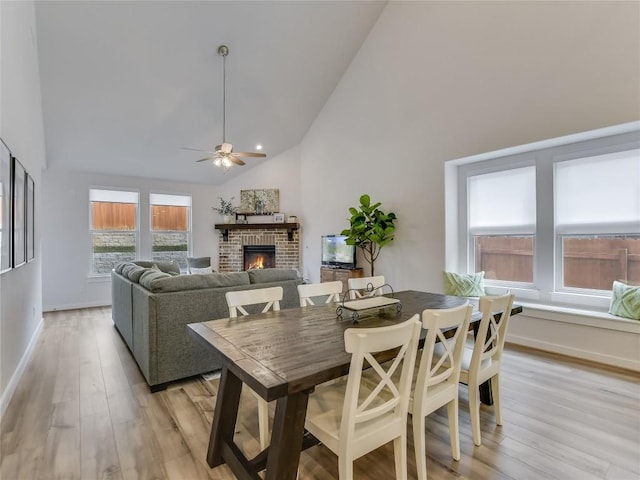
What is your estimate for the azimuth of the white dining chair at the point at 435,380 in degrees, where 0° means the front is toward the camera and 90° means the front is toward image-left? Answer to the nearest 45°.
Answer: approximately 135°

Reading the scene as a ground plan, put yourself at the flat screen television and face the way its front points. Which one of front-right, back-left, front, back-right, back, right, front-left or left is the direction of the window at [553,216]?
left

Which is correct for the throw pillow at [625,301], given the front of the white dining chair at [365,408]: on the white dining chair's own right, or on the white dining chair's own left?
on the white dining chair's own right

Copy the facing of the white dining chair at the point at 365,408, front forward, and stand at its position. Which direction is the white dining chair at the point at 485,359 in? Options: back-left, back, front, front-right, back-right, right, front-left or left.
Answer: right

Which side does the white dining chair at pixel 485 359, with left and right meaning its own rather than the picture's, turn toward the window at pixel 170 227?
front

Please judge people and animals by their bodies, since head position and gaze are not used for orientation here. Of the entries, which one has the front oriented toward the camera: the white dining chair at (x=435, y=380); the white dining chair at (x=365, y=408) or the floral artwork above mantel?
the floral artwork above mantel

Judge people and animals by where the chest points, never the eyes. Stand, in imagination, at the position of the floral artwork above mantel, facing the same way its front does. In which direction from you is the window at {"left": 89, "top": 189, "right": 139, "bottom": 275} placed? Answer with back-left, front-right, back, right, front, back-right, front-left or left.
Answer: right

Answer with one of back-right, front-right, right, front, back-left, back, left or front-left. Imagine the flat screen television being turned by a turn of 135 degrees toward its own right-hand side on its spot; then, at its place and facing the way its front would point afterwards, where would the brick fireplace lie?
front-left

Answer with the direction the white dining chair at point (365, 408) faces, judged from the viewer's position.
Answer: facing away from the viewer and to the left of the viewer

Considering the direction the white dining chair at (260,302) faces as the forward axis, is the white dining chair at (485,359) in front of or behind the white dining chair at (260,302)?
in front

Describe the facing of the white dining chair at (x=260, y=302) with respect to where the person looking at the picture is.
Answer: facing the viewer and to the right of the viewer

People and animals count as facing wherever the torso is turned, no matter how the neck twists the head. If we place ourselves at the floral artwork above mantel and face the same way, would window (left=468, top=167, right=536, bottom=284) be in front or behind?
in front

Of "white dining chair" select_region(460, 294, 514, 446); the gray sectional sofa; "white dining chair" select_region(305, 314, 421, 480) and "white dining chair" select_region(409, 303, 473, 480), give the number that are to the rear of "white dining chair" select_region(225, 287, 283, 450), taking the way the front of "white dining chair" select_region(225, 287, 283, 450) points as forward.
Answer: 1

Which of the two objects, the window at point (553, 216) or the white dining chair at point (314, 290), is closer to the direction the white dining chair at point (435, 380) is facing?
the white dining chair

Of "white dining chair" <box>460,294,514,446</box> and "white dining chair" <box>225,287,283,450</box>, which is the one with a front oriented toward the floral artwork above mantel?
"white dining chair" <box>460,294,514,446</box>

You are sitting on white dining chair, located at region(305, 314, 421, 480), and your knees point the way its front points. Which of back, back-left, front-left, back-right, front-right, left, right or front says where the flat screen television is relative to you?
front-right

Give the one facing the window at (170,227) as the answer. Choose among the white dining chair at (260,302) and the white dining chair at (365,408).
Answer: the white dining chair at (365,408)
